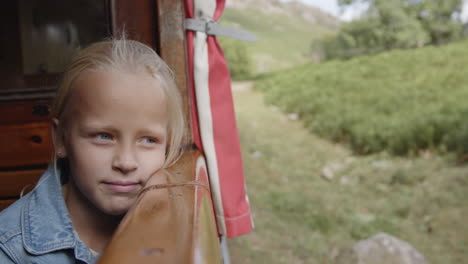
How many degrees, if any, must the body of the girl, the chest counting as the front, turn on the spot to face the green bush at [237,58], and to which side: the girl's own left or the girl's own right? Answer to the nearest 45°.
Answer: approximately 135° to the girl's own left

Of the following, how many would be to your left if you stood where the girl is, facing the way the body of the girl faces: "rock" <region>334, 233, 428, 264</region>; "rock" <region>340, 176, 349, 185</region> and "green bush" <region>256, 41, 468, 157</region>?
3

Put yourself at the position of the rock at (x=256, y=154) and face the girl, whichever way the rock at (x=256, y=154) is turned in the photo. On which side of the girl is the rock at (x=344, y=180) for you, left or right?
left

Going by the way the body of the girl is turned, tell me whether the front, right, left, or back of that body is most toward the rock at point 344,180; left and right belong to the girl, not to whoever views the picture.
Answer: left

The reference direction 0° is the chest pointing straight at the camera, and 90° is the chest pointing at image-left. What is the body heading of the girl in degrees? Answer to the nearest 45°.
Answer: approximately 315°

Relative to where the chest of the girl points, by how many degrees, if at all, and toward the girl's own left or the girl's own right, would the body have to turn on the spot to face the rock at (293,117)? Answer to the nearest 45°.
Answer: approximately 90° to the girl's own left

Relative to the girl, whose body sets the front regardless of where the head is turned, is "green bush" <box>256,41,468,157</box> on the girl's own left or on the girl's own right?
on the girl's own left

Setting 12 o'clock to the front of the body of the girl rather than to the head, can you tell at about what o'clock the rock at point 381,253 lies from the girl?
The rock is roughly at 9 o'clock from the girl.
